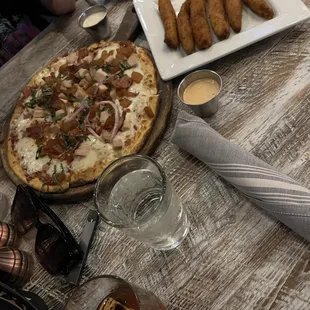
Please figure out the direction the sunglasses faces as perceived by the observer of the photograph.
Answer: facing the viewer and to the left of the viewer

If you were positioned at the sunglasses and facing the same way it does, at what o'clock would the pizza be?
The pizza is roughly at 6 o'clock from the sunglasses.

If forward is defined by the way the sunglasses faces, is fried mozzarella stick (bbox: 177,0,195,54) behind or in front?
behind

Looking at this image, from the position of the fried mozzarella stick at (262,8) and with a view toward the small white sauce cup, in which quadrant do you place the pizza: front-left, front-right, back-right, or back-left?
front-left

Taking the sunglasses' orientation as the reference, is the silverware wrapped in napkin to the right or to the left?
on its left

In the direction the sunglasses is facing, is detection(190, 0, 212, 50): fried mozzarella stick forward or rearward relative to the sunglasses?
rearward
